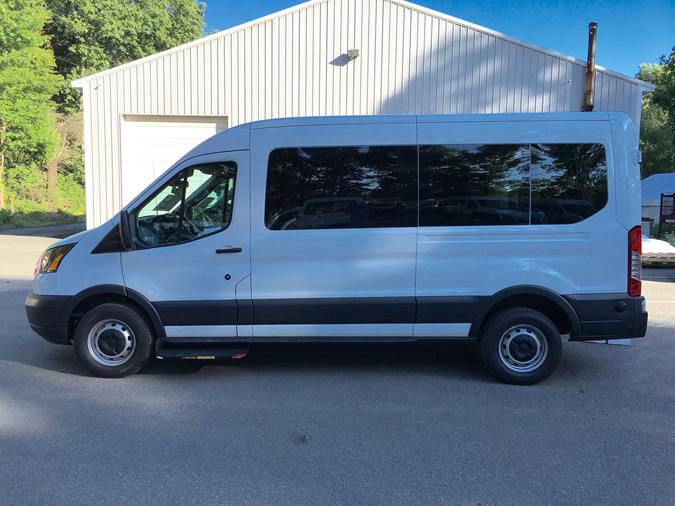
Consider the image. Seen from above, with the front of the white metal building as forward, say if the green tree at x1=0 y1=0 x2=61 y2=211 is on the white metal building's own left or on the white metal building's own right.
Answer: on the white metal building's own right

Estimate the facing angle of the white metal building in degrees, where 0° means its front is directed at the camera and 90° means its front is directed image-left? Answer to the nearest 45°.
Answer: approximately 0°

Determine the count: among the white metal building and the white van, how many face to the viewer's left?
1

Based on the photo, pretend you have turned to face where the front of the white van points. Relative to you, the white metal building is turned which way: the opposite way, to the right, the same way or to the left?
to the left

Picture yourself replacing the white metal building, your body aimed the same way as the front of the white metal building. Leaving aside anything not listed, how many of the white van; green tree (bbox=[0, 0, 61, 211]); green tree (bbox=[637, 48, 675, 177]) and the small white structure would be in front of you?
1

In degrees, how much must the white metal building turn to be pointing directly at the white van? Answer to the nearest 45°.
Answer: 0° — it already faces it

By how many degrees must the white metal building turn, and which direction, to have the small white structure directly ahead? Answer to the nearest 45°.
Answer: approximately 135° to its left

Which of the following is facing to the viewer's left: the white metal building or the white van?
the white van

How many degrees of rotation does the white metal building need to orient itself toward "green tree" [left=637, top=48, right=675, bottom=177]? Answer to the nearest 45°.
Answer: approximately 135° to its left

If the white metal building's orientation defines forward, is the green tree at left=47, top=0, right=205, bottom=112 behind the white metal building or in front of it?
behind

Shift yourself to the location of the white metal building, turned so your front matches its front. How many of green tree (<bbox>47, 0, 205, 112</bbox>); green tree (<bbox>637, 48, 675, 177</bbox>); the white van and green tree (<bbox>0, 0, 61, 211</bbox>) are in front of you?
1

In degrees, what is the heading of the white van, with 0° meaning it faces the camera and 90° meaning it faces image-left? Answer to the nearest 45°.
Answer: approximately 90°

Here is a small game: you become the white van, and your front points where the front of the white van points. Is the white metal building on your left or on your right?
on your right
